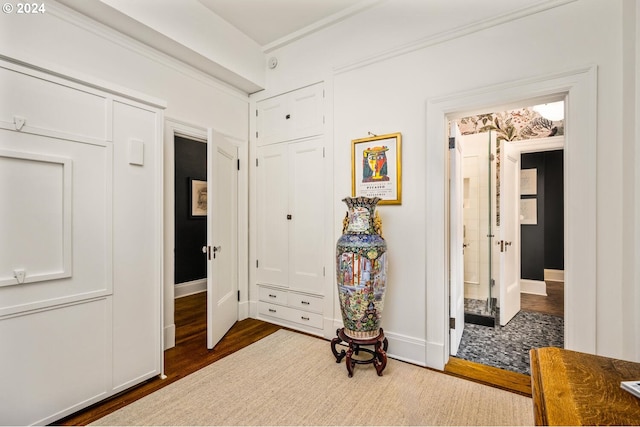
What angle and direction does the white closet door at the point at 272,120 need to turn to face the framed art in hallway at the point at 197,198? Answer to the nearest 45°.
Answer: approximately 90° to its right

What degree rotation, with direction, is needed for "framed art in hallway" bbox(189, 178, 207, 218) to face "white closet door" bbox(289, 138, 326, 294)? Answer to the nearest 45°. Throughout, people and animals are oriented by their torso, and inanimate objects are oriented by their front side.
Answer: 0° — it already faces it

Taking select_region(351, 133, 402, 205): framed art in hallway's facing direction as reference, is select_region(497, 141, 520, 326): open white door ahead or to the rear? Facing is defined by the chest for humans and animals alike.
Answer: to the rear

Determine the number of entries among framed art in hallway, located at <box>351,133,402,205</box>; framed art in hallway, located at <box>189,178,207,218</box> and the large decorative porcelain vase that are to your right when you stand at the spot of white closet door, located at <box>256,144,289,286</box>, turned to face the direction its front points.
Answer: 1

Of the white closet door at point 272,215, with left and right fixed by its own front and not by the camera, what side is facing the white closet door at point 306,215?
left

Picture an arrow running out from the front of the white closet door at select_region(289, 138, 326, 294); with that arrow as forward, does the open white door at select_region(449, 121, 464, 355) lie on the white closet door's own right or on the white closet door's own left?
on the white closet door's own left

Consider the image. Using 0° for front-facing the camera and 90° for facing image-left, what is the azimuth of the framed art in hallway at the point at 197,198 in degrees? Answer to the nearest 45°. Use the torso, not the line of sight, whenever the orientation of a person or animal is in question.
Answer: approximately 315°

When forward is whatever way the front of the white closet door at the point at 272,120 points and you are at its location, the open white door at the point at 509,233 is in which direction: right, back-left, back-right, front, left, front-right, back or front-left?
back-left

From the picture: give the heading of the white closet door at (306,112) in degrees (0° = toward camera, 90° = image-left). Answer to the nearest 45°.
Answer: approximately 45°

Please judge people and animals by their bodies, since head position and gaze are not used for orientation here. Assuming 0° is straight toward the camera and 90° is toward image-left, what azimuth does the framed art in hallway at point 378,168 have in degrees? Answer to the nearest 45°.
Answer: approximately 45°
